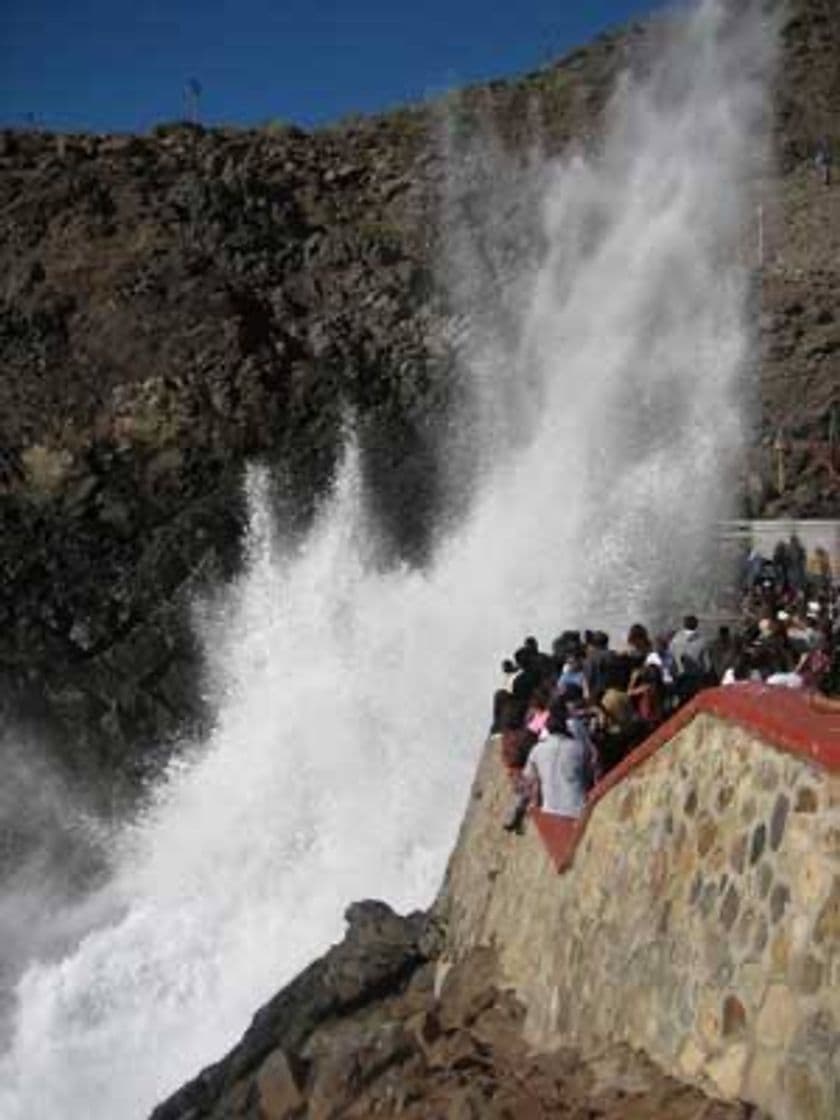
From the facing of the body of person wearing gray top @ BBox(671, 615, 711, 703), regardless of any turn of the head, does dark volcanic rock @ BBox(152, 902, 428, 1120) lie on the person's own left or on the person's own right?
on the person's own left

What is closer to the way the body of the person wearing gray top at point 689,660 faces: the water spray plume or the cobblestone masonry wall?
the water spray plume

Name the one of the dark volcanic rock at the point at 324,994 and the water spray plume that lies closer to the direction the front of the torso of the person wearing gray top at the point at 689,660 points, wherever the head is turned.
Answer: the water spray plume

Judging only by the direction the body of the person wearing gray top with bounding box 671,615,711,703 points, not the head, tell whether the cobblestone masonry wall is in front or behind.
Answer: behind

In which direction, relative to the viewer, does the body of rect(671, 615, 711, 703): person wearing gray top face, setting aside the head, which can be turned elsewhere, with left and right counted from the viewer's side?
facing away from the viewer
